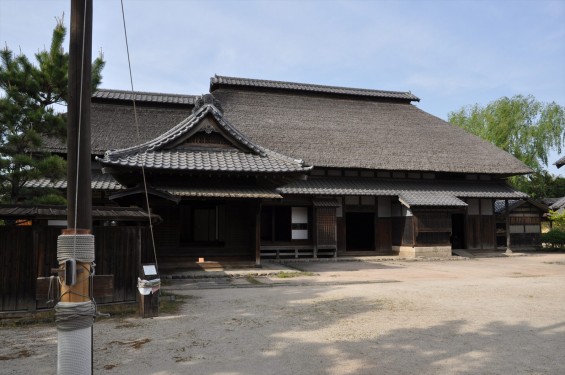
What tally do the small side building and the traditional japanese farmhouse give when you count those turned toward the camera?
2

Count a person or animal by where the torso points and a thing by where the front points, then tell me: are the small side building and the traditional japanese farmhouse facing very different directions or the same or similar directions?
same or similar directions

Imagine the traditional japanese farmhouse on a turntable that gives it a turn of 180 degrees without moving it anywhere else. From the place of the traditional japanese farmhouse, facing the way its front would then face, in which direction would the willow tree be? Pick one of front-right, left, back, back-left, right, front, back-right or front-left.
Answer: front-right

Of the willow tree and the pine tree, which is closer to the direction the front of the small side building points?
the pine tree

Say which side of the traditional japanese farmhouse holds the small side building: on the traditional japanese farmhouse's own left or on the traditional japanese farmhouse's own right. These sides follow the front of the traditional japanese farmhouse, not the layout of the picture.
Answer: on the traditional japanese farmhouse's own left

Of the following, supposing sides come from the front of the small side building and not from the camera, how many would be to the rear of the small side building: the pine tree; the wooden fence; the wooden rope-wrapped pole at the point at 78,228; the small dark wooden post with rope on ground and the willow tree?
1

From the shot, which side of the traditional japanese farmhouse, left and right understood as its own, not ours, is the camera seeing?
front

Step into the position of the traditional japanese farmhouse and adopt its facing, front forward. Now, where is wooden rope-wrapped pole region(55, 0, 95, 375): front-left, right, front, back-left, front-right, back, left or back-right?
front

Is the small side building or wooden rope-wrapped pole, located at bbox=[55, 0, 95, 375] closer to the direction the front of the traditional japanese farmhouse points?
the wooden rope-wrapped pole

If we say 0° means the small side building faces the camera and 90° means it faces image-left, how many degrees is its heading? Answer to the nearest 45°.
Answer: approximately 0°

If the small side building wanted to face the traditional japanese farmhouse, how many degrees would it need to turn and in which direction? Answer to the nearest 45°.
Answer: approximately 45° to its right

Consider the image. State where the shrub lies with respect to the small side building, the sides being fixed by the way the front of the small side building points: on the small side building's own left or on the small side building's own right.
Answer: on the small side building's own left

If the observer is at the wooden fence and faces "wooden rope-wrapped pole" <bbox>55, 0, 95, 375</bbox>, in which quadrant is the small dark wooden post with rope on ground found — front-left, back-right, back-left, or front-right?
front-left
